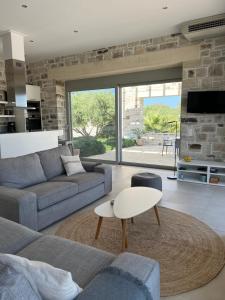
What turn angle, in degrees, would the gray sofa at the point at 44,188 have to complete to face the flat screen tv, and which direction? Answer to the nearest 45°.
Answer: approximately 45° to its left
